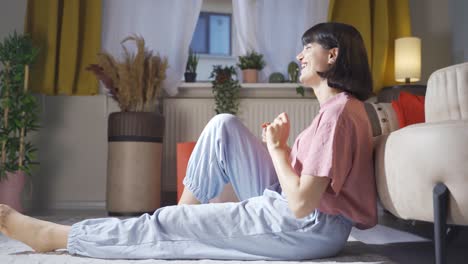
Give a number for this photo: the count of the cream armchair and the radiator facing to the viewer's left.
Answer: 1

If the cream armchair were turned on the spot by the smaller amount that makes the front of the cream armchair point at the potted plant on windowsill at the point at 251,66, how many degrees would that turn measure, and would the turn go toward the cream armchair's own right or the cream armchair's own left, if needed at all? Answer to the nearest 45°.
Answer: approximately 45° to the cream armchair's own right

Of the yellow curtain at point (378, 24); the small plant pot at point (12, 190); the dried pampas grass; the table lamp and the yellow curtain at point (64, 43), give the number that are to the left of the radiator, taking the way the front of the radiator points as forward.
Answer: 2

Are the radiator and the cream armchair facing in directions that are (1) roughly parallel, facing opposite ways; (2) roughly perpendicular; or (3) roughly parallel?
roughly perpendicular

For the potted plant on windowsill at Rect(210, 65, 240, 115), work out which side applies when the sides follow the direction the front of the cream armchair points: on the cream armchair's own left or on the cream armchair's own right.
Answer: on the cream armchair's own right

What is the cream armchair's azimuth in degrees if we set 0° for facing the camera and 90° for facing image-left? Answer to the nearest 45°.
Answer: approximately 90°

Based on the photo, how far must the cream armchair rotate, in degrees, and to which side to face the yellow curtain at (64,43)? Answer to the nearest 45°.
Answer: approximately 45° to its right

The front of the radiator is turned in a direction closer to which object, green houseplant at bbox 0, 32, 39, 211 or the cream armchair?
the cream armchair
